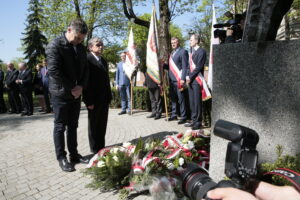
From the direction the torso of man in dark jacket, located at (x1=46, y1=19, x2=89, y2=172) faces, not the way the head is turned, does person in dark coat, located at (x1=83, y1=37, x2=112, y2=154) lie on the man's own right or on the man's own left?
on the man's own left

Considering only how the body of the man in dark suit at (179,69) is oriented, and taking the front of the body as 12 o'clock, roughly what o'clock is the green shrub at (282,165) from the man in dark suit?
The green shrub is roughly at 10 o'clock from the man in dark suit.

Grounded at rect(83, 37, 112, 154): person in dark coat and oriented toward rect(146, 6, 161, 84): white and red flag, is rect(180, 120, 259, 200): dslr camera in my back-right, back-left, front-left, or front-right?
back-right

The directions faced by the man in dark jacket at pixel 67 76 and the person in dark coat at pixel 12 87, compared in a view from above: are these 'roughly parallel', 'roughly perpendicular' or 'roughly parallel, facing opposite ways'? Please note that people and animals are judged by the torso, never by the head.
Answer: roughly perpendicular

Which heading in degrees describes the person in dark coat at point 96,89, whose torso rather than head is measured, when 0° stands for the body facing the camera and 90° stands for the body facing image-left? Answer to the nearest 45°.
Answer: approximately 315°

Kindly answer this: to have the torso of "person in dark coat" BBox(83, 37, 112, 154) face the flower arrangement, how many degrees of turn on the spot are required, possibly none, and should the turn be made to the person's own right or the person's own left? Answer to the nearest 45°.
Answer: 0° — they already face it

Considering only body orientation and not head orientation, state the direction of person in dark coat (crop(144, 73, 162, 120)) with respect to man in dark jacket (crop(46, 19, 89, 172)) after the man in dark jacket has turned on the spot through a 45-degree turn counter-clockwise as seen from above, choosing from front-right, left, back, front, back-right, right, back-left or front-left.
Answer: front-left

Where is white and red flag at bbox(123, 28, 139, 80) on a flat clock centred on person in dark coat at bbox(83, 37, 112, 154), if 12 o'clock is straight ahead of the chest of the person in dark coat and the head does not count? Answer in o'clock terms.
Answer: The white and red flag is roughly at 8 o'clock from the person in dark coat.

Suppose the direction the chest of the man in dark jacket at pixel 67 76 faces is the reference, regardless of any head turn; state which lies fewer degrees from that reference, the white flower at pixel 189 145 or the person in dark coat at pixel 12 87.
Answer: the white flower

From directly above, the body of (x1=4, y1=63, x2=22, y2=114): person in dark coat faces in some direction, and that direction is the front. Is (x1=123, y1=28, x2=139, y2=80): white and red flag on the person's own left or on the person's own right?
on the person's own left
